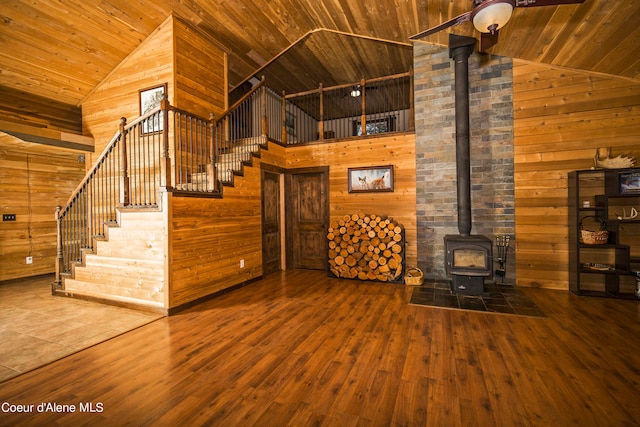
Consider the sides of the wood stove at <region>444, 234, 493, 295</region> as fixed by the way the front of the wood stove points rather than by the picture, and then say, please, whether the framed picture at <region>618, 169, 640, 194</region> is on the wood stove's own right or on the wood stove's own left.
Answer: on the wood stove's own left

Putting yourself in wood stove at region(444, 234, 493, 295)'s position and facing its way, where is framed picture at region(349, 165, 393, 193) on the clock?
The framed picture is roughly at 4 o'clock from the wood stove.

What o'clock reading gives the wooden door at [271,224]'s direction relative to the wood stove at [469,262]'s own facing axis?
The wooden door is roughly at 3 o'clock from the wood stove.

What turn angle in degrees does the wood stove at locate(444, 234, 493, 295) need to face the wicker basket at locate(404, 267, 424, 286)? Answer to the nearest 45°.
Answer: approximately 135° to its right

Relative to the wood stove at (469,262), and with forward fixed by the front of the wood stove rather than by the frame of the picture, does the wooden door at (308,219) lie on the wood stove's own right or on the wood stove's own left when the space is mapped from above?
on the wood stove's own right

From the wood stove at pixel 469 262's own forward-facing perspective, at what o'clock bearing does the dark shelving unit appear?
The dark shelving unit is roughly at 8 o'clock from the wood stove.

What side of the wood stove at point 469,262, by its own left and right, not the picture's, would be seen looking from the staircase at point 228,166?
right

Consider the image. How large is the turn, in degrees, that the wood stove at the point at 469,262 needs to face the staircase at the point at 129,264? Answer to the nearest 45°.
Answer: approximately 45° to its right

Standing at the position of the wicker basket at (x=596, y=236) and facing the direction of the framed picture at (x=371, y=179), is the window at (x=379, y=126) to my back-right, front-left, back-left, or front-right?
front-right

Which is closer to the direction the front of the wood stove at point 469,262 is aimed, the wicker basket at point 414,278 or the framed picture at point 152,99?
the framed picture

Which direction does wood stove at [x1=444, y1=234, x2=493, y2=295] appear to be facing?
toward the camera

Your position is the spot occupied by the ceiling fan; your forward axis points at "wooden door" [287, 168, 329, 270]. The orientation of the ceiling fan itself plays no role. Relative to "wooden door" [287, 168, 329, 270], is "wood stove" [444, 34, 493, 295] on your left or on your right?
right

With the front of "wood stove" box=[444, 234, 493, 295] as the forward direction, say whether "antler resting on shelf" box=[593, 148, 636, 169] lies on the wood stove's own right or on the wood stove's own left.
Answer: on the wood stove's own left

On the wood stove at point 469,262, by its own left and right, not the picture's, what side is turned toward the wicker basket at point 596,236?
left
